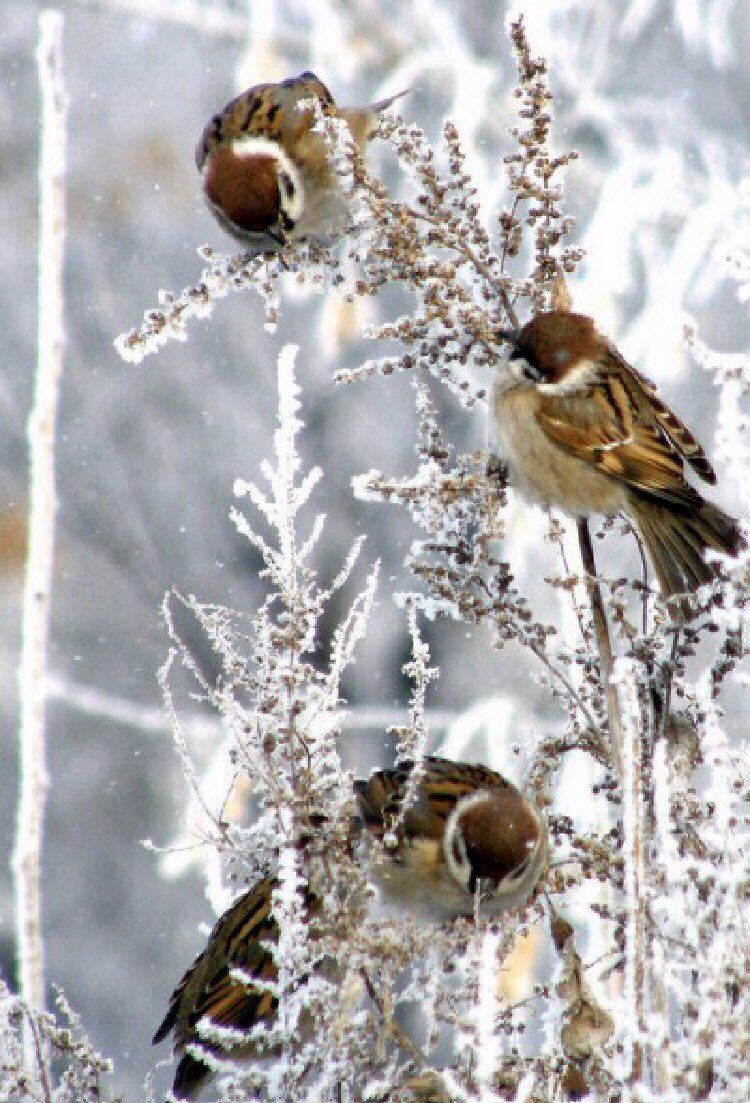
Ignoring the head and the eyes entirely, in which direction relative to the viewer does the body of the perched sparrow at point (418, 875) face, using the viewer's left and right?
facing the viewer and to the right of the viewer

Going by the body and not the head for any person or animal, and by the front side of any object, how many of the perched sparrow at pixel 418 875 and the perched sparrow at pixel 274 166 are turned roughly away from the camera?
0

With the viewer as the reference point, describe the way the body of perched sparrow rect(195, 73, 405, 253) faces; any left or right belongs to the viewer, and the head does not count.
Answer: facing the viewer and to the left of the viewer
